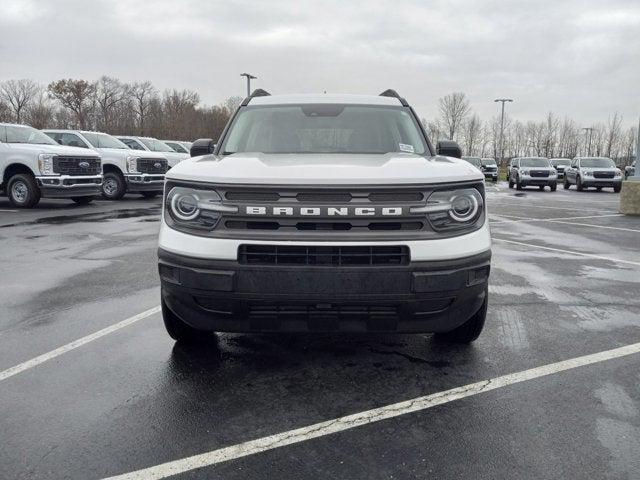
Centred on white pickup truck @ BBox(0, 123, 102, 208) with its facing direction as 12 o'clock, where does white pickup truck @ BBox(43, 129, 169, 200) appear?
white pickup truck @ BBox(43, 129, 169, 200) is roughly at 9 o'clock from white pickup truck @ BBox(0, 123, 102, 208).

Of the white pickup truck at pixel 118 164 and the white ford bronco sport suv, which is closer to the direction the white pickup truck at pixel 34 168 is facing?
the white ford bronco sport suv

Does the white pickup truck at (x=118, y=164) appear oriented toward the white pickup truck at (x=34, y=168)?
no

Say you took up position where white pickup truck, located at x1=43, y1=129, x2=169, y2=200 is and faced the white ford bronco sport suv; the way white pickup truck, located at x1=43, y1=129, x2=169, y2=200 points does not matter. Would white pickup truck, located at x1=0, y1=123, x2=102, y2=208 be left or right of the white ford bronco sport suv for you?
right

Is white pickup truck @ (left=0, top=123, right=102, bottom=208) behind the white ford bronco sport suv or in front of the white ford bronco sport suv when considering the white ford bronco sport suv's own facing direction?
behind

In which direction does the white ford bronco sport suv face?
toward the camera

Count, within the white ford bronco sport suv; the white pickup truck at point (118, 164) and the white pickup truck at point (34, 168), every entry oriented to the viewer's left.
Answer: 0

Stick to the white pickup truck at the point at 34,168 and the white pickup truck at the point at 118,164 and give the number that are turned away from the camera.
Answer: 0

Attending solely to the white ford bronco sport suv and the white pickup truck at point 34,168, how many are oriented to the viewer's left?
0

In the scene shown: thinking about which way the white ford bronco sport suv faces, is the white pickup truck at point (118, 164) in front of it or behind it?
behind

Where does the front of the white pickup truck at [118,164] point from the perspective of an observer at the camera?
facing the viewer and to the right of the viewer

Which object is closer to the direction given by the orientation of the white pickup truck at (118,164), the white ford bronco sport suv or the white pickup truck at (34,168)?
the white ford bronco sport suv
